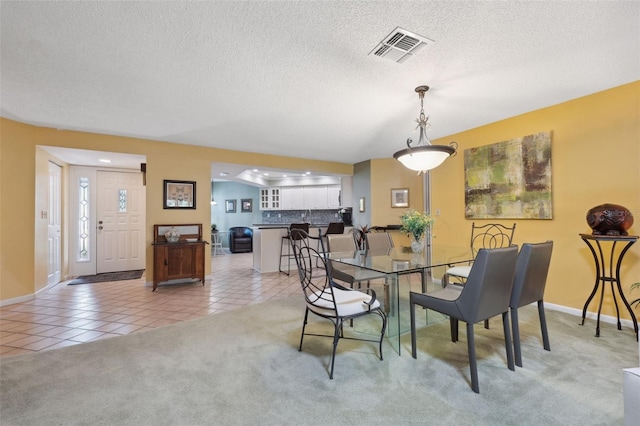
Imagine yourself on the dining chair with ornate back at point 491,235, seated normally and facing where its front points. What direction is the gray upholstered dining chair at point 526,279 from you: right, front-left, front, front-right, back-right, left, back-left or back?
front-left

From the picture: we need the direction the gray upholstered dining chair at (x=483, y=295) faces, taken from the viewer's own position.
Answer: facing away from the viewer and to the left of the viewer

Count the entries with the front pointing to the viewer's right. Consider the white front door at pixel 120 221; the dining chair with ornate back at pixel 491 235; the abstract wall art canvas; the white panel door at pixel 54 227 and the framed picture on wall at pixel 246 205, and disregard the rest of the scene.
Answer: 1

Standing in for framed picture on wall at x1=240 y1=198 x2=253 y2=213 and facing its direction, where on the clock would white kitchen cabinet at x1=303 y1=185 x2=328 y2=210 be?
The white kitchen cabinet is roughly at 10 o'clock from the framed picture on wall.

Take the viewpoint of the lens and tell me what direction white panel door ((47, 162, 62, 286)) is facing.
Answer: facing to the right of the viewer

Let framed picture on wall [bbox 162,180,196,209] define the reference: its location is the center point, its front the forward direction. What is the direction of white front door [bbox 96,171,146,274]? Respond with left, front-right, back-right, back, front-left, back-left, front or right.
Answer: back-right

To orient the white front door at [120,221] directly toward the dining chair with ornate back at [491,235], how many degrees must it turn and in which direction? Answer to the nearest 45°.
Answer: approximately 45° to its left

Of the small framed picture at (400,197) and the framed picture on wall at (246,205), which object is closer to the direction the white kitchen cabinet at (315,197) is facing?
the small framed picture

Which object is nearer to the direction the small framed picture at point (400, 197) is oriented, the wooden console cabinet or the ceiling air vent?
the ceiling air vent

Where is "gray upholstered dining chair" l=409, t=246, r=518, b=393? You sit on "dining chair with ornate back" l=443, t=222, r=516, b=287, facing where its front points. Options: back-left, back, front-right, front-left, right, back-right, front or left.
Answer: front-left

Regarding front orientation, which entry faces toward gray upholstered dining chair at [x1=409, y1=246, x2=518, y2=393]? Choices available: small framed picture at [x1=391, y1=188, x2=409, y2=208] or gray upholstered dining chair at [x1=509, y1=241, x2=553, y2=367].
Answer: the small framed picture

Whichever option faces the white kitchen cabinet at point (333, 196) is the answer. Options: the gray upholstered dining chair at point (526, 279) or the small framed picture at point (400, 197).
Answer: the gray upholstered dining chair

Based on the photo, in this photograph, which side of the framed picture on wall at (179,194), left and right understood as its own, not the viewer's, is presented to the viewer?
front

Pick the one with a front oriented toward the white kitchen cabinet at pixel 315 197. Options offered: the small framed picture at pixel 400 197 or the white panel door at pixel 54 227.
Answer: the white panel door

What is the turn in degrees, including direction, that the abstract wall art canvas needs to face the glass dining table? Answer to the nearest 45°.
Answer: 0° — it already faces it

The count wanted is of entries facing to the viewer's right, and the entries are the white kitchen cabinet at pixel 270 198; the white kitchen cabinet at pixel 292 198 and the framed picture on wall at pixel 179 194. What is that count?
0

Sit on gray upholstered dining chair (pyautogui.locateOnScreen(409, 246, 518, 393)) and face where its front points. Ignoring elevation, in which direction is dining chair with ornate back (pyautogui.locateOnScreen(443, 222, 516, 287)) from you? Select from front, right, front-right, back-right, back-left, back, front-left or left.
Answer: front-right

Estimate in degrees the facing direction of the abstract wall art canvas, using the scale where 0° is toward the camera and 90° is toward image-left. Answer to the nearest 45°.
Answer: approximately 45°

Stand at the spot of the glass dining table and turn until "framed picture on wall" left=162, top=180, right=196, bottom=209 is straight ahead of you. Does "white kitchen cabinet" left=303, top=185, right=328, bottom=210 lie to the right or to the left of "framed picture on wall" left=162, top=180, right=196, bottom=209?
right

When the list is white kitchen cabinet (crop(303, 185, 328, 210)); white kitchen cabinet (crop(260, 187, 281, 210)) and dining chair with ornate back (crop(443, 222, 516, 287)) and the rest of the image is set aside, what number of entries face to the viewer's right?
0
